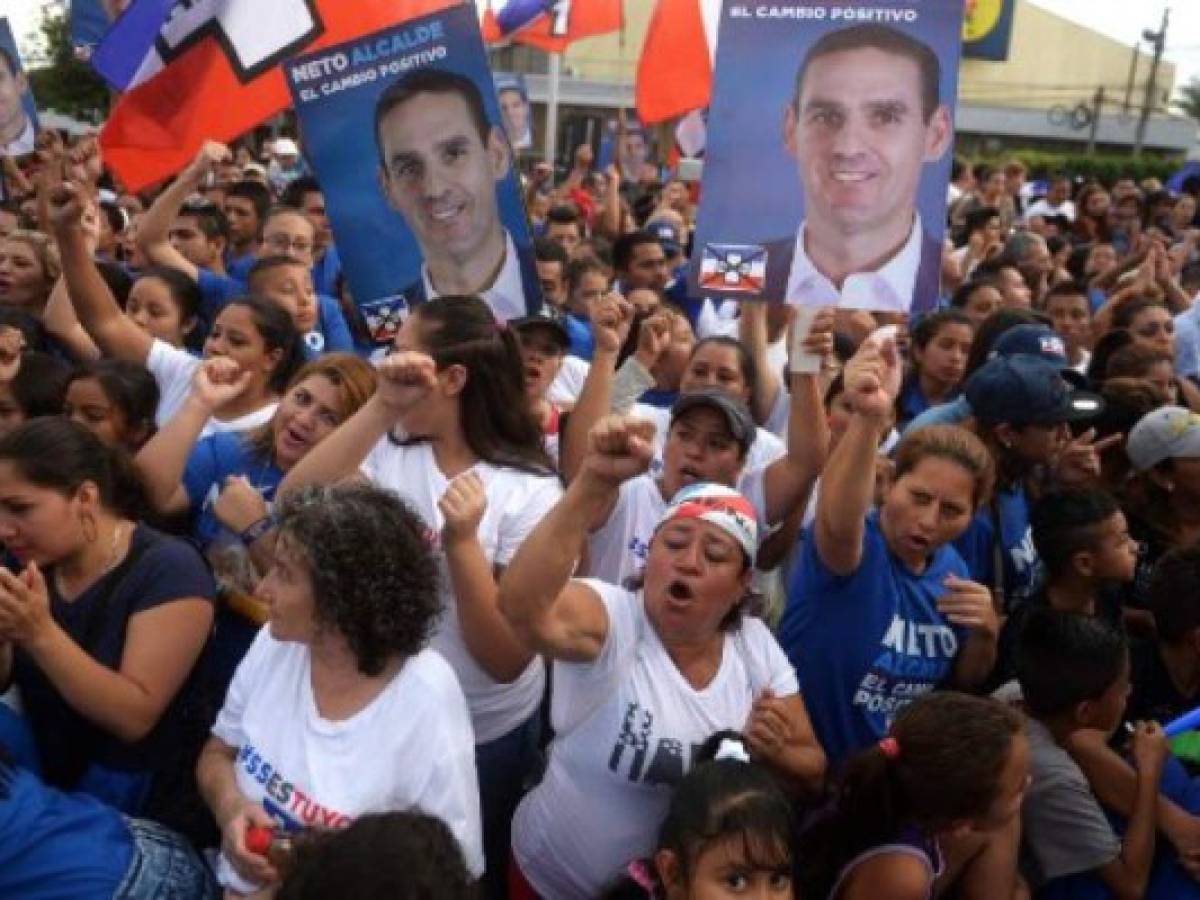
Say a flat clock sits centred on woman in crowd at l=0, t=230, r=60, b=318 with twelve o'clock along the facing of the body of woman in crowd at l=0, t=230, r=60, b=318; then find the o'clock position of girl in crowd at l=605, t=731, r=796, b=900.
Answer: girl in crowd at l=605, t=731, r=796, b=900 is roughly at 10 o'clock from woman in crowd at l=0, t=230, r=60, b=318.

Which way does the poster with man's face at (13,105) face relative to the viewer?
toward the camera

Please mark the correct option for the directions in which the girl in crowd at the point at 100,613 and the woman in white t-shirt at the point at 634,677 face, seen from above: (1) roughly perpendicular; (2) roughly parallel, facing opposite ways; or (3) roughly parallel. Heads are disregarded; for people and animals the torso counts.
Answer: roughly parallel

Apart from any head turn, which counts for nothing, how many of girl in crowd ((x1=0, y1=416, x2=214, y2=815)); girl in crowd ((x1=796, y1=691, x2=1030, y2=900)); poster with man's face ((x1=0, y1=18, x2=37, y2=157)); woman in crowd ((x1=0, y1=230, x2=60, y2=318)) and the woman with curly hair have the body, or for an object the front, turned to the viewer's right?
1

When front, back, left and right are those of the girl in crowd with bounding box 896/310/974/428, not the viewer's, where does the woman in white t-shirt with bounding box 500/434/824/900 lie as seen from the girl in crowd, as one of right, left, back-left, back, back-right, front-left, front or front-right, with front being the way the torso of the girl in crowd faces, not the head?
front-right

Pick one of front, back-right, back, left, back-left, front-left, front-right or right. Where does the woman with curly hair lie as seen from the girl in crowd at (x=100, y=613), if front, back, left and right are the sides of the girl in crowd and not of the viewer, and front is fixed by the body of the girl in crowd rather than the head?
left

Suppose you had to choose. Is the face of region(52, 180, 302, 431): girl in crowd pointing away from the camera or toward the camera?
toward the camera
